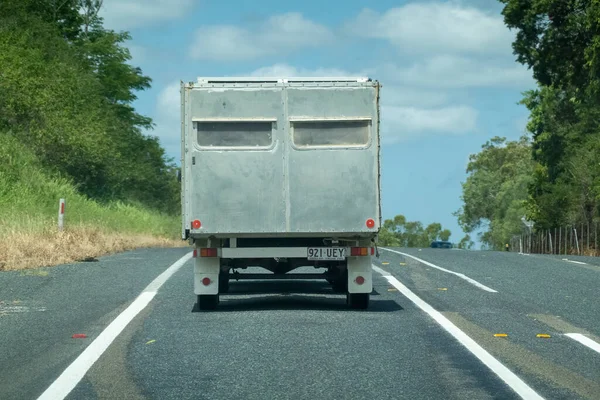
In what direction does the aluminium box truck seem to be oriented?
away from the camera
